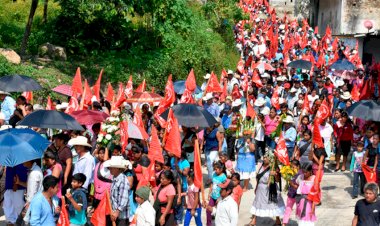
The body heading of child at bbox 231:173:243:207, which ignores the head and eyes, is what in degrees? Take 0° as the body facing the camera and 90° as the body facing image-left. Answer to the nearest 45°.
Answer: approximately 45°

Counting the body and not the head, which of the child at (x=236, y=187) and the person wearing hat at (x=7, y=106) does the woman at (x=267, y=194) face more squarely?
the child

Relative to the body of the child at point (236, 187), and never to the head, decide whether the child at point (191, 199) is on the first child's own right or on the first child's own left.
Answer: on the first child's own right

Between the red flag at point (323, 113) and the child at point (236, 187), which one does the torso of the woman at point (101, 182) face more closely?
the child

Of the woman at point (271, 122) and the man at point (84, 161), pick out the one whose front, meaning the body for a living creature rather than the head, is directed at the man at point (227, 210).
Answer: the woman

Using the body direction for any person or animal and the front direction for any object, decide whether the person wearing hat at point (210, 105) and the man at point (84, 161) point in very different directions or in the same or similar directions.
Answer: same or similar directions

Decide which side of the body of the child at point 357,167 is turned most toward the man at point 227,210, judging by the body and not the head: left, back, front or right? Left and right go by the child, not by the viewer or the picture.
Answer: front

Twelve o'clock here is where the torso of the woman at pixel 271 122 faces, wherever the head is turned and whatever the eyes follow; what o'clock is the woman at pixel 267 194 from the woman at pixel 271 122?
the woman at pixel 267 194 is roughly at 12 o'clock from the woman at pixel 271 122.

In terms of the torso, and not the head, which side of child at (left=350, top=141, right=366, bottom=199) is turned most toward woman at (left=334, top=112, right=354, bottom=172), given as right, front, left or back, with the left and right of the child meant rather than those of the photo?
back

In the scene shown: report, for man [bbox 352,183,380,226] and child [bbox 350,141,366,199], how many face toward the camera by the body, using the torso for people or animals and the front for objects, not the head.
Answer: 2

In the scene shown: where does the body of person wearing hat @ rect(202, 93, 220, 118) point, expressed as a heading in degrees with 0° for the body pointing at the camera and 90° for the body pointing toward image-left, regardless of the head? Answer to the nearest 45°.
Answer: approximately 45°

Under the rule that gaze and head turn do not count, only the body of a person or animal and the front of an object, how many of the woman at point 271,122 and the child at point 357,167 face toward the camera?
2

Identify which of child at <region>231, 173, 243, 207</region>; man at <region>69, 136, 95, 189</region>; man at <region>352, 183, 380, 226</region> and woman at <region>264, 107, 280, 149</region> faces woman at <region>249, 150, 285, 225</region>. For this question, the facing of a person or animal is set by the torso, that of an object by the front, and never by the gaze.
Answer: woman at <region>264, 107, 280, 149</region>

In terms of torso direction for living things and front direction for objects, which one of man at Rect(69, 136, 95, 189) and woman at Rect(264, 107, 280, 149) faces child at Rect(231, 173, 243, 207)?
the woman

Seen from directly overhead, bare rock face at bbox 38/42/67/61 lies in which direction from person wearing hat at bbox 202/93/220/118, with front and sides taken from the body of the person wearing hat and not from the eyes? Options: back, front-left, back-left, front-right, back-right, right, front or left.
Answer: right

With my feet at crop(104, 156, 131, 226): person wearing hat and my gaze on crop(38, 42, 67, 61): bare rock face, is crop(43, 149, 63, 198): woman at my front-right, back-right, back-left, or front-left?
front-left

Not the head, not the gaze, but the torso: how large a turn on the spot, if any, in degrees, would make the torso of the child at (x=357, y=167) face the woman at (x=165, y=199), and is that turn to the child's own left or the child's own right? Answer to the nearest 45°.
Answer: approximately 45° to the child's own right

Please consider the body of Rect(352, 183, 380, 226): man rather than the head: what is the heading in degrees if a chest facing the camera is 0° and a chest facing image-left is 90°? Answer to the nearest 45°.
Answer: approximately 0°
